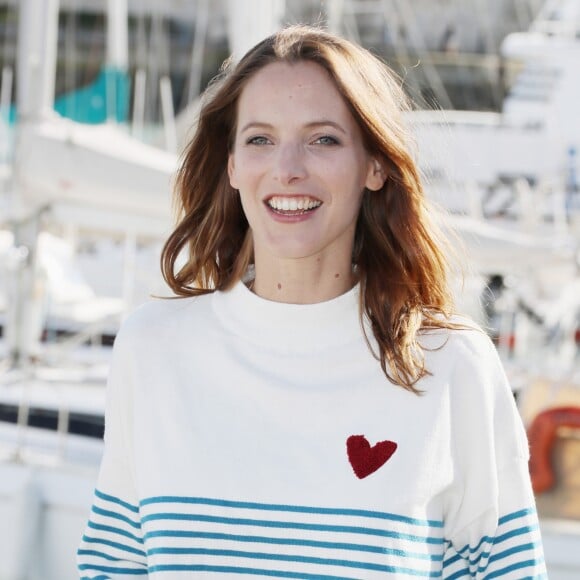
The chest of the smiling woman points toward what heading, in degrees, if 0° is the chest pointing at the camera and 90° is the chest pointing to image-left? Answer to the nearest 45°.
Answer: approximately 0°

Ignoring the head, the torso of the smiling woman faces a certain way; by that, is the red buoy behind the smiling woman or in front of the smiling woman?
behind
